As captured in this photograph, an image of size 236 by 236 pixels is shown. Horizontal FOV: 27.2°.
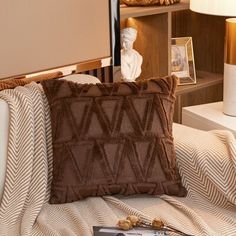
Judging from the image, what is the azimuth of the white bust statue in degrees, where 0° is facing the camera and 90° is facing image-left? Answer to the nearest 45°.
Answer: approximately 45°

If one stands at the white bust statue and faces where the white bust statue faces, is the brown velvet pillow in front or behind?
in front

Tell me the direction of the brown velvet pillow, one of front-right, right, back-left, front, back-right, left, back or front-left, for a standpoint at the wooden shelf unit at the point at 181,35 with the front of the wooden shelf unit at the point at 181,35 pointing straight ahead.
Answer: front-right

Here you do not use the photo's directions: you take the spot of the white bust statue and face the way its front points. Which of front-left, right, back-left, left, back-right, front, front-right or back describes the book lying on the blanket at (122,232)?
front-left

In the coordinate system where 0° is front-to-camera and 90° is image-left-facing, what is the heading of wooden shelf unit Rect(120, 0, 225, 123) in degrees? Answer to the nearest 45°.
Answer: approximately 315°

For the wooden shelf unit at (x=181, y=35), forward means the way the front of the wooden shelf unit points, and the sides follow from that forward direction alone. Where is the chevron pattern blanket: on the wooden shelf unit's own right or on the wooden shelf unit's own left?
on the wooden shelf unit's own right
